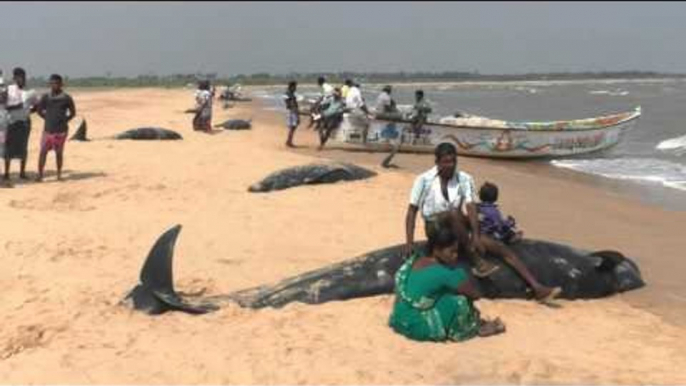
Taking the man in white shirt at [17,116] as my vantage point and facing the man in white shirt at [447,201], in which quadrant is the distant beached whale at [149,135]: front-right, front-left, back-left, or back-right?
back-left

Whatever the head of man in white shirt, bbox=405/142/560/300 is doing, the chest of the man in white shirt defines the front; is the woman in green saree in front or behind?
in front

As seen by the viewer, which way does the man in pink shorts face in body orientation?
toward the camera

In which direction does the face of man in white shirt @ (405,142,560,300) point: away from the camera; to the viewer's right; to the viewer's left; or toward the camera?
toward the camera

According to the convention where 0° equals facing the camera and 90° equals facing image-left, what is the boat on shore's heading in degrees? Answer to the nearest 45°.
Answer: approximately 270°

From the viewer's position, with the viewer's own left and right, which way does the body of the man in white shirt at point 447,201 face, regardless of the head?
facing the viewer and to the right of the viewer
